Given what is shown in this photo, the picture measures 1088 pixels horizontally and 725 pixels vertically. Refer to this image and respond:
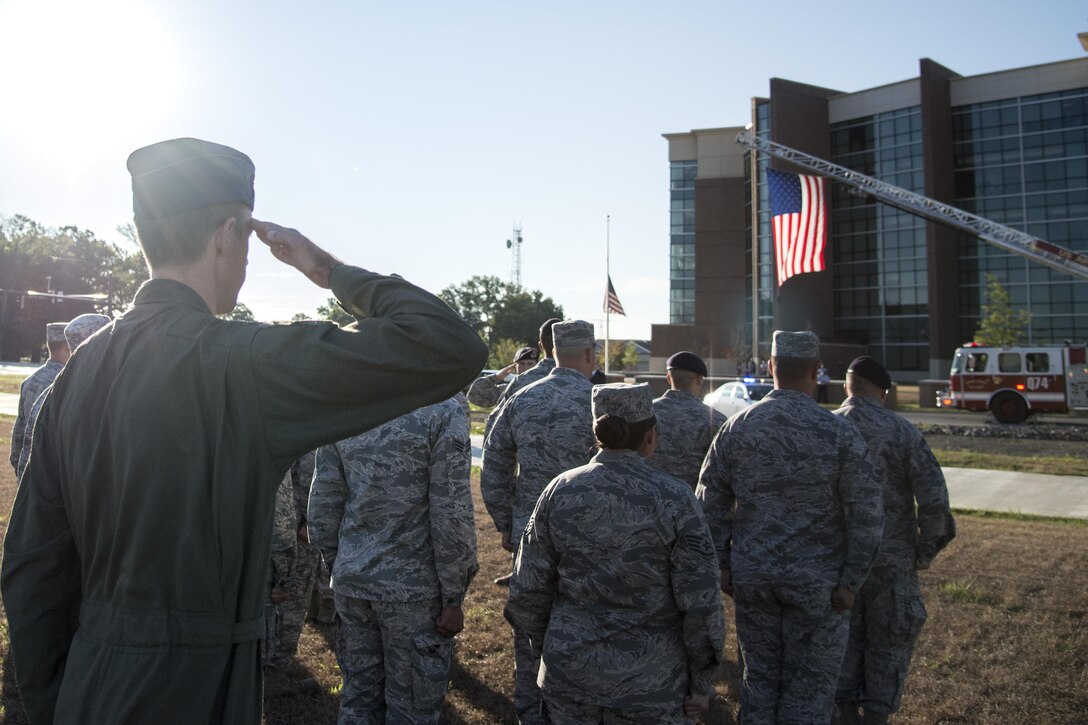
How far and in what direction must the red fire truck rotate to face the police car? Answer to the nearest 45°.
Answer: approximately 45° to its left

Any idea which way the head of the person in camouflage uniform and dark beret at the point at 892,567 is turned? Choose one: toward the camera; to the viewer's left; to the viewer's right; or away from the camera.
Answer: away from the camera

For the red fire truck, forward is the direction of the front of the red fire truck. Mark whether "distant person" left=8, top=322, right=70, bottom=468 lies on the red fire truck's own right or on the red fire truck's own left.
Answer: on the red fire truck's own left

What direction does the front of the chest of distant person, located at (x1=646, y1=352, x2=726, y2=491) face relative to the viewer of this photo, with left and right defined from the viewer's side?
facing away from the viewer

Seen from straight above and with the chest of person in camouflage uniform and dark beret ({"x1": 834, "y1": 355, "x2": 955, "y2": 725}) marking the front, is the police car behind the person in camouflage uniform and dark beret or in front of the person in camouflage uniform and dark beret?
in front

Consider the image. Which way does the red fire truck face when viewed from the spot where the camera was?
facing to the left of the viewer

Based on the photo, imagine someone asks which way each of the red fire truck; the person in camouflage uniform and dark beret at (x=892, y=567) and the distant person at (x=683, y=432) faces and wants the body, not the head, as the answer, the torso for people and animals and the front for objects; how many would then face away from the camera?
2

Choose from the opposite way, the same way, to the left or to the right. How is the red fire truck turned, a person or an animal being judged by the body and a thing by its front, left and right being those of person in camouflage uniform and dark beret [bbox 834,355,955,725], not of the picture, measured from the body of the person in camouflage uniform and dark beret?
to the left

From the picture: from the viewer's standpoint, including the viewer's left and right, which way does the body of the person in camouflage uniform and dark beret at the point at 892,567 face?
facing away from the viewer

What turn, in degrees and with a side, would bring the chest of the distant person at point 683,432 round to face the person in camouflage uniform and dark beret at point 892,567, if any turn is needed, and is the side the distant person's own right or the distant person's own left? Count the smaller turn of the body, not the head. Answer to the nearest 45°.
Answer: approximately 135° to the distant person's own right

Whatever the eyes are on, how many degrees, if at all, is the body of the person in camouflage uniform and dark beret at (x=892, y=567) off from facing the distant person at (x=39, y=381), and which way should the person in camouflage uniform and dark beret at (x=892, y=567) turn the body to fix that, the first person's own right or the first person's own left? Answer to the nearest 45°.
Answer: approximately 90° to the first person's own left

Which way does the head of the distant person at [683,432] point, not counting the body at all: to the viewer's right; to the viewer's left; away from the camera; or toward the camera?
away from the camera

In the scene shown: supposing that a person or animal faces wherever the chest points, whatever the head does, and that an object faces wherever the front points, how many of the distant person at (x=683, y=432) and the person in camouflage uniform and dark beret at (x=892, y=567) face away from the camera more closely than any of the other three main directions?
2
